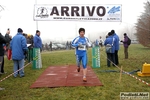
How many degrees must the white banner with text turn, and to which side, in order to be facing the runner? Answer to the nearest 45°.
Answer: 0° — it already faces them

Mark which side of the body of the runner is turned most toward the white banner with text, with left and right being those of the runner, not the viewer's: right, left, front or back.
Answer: back

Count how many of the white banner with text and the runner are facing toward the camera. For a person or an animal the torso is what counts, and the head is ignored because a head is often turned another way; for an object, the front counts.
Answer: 2

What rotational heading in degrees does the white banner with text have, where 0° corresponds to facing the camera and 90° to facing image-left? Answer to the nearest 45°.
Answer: approximately 0°
